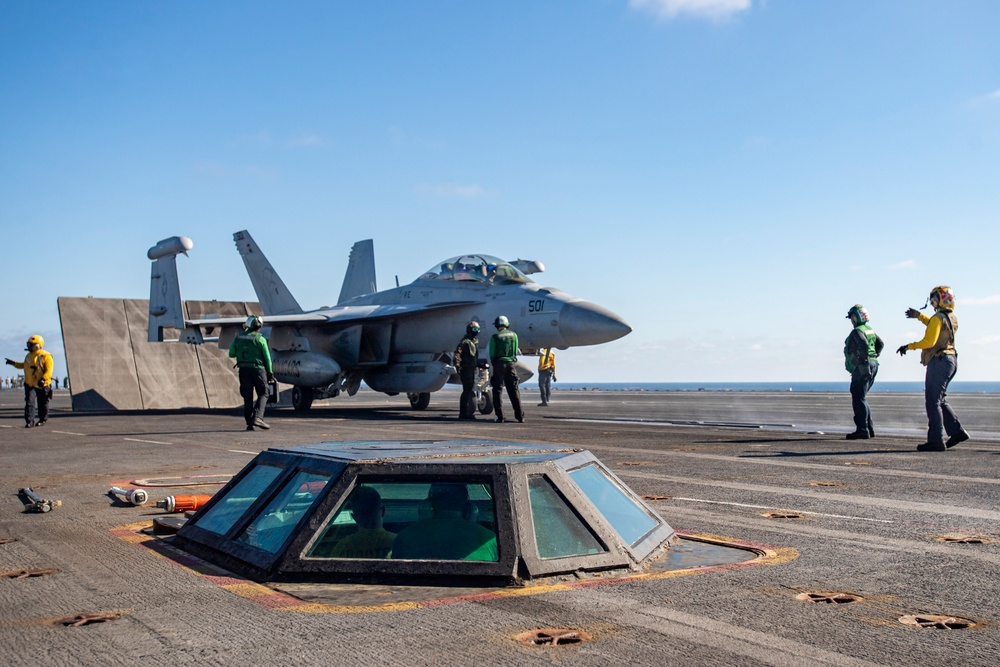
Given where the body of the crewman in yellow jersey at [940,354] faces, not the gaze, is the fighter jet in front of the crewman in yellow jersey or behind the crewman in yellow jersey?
in front

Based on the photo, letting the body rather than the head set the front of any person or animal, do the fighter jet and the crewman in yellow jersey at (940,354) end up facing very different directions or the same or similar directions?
very different directions

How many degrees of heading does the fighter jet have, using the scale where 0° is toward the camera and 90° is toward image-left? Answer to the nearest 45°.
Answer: approximately 315°

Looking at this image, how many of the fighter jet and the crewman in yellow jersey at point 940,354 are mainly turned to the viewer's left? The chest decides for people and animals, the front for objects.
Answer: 1

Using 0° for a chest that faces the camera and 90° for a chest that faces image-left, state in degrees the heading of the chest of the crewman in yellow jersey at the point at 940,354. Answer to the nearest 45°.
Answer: approximately 90°

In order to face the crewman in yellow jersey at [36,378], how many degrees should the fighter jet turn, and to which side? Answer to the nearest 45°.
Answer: approximately 135° to its right

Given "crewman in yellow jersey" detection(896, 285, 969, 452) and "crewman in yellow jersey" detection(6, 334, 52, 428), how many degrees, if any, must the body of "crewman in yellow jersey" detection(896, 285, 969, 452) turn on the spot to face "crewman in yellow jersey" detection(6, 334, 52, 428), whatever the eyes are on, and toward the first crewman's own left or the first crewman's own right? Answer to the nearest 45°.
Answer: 0° — they already face them

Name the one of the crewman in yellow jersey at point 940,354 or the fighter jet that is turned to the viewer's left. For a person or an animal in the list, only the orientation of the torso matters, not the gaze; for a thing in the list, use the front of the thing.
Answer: the crewman in yellow jersey

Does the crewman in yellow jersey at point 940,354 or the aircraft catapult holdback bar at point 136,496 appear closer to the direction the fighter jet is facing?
the crewman in yellow jersey

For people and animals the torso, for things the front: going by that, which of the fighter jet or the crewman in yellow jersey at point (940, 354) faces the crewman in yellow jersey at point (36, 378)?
the crewman in yellow jersey at point (940, 354)

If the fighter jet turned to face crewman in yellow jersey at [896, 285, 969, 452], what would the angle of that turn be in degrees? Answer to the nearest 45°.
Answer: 0° — it already faces them
